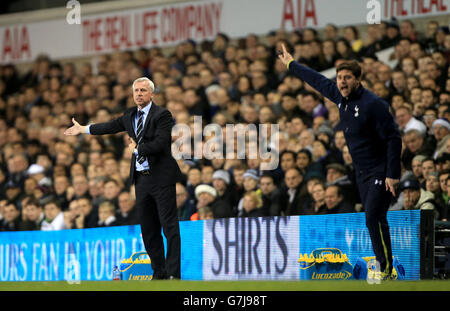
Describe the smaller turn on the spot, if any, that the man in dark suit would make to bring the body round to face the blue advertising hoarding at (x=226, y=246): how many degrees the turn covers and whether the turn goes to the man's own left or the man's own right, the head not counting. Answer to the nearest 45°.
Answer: approximately 180°

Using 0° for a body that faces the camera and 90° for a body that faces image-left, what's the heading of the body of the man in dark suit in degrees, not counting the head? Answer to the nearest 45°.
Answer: approximately 45°
